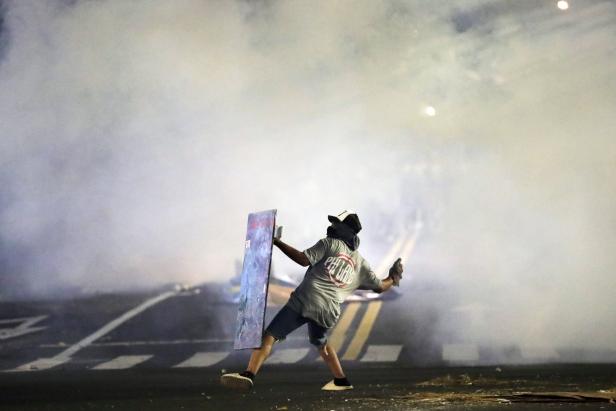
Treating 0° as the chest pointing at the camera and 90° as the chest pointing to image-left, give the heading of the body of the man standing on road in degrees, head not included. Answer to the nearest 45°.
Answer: approximately 135°
